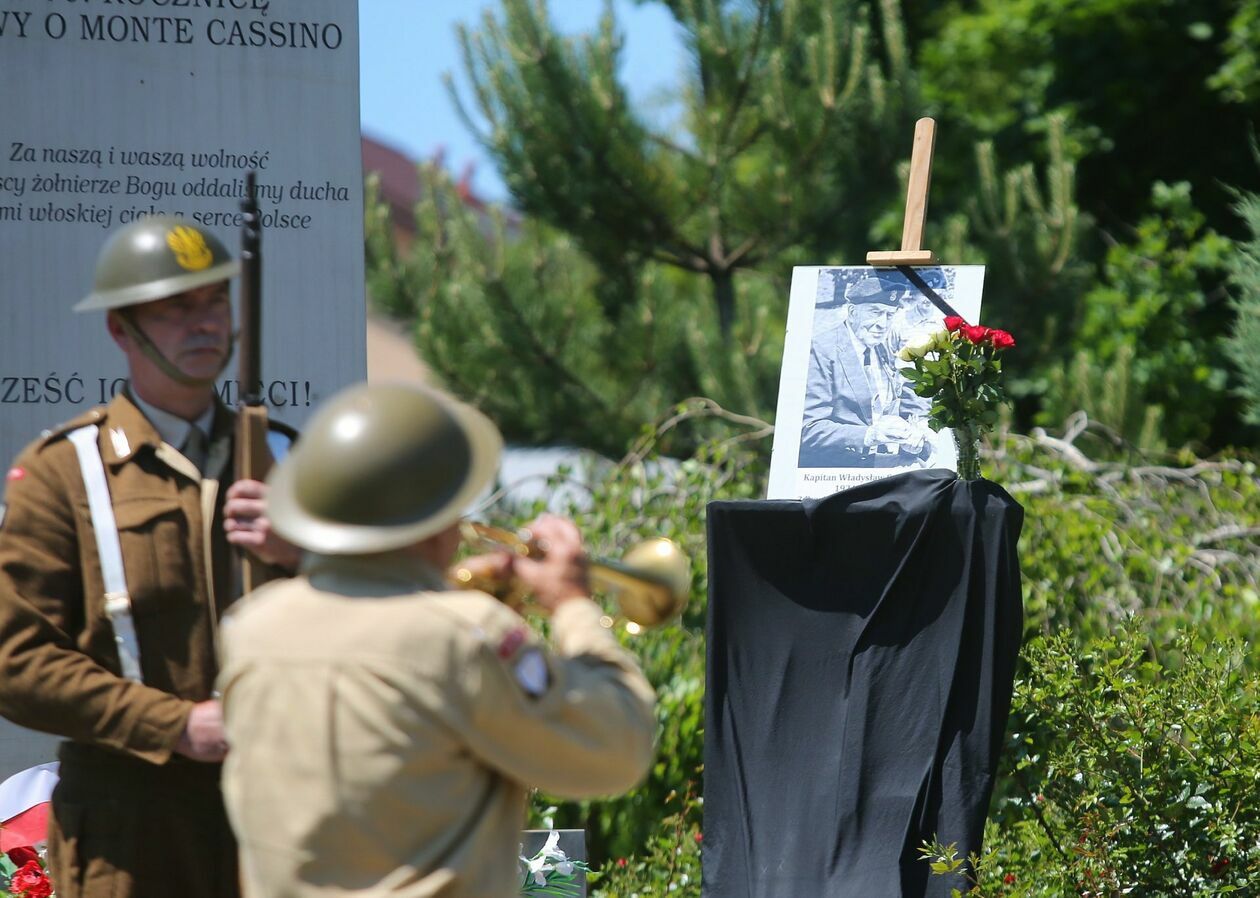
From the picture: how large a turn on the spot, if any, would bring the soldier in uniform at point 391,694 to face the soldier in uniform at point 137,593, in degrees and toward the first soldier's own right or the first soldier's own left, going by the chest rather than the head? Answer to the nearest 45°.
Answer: approximately 90° to the first soldier's own left

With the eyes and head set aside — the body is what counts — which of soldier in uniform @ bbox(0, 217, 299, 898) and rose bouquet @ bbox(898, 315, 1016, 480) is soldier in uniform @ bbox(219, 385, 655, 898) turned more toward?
the rose bouquet

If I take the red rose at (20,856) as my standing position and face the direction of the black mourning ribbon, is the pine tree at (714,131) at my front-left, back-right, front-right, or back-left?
front-left

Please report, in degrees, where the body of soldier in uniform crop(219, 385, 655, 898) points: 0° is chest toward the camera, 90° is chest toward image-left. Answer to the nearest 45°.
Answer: approximately 225°

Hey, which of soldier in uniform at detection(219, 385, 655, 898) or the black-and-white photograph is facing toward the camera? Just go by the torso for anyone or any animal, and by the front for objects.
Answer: the black-and-white photograph

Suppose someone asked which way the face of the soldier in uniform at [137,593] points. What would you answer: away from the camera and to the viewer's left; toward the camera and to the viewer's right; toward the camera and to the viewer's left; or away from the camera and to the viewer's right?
toward the camera and to the viewer's right

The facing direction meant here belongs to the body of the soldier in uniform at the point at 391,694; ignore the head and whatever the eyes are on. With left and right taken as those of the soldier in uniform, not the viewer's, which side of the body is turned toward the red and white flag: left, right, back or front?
left

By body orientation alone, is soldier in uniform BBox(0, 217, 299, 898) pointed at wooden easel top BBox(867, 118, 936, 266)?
no

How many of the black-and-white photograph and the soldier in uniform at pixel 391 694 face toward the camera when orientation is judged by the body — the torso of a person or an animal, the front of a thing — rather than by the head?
1

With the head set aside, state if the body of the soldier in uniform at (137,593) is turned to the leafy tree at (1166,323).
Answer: no

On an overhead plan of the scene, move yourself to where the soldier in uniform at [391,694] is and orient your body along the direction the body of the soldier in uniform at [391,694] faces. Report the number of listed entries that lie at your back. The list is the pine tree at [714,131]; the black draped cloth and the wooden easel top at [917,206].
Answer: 0

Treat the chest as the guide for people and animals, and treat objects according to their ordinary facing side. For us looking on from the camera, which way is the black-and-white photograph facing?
facing the viewer

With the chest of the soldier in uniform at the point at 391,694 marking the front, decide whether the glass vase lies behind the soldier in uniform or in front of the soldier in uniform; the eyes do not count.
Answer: in front

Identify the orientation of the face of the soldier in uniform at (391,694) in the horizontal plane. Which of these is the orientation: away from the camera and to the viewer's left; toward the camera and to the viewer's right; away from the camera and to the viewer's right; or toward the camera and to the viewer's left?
away from the camera and to the viewer's right

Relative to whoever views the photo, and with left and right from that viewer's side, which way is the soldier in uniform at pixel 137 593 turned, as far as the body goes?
facing the viewer and to the right of the viewer

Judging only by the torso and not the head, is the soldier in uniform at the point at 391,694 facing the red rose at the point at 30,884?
no
